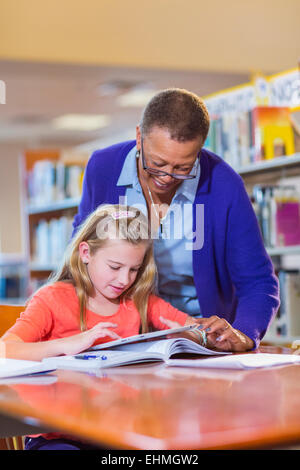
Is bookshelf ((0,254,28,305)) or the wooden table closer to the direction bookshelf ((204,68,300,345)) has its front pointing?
the wooden table

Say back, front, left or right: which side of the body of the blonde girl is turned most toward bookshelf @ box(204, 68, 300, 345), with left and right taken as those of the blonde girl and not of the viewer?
left

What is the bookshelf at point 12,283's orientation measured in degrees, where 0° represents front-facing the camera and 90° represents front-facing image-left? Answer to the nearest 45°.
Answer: approximately 0°

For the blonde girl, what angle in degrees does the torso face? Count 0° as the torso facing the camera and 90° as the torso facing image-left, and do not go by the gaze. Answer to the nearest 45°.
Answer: approximately 315°

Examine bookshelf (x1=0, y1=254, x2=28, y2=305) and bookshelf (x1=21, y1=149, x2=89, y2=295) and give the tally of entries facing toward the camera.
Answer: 2

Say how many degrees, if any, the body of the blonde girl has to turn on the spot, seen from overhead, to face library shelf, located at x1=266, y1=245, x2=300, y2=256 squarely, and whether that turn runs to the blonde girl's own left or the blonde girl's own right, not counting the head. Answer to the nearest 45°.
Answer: approximately 90° to the blonde girl's own left

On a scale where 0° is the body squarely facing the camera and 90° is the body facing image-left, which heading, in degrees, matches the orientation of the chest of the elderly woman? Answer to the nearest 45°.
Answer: approximately 0°

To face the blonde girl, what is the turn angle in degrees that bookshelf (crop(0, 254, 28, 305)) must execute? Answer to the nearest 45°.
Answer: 0° — it already faces them

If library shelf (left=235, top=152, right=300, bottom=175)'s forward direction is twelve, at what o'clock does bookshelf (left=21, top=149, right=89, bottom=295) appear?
The bookshelf is roughly at 3 o'clock from the library shelf.
